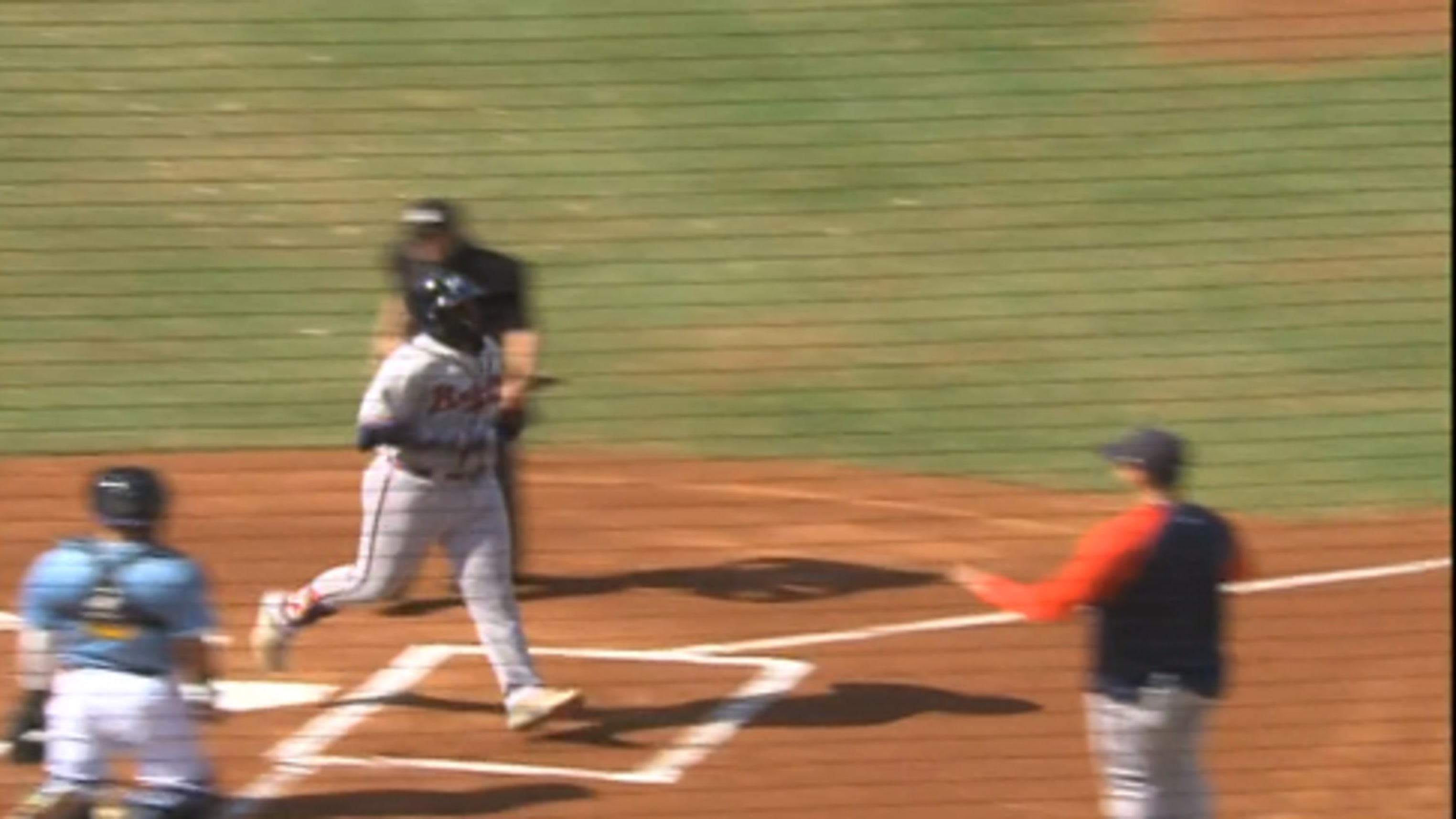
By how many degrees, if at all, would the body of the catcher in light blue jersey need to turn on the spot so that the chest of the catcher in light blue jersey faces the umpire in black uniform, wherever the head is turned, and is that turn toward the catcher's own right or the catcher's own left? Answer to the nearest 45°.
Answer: approximately 45° to the catcher's own right

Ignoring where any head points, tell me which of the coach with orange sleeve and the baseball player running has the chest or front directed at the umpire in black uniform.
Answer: the coach with orange sleeve

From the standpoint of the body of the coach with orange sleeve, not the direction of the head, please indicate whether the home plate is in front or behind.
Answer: in front

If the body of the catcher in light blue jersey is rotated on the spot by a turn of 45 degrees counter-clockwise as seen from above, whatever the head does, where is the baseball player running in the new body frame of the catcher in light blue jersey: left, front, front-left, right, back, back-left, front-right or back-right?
right

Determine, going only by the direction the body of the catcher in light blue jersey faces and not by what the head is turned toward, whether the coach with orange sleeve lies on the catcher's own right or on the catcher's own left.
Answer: on the catcher's own right

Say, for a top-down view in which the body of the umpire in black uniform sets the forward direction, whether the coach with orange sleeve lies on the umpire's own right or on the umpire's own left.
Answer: on the umpire's own left

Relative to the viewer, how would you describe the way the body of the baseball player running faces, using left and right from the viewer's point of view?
facing the viewer and to the right of the viewer

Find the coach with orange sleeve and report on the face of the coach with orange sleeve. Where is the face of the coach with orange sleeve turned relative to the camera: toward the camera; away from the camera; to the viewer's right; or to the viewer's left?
to the viewer's left

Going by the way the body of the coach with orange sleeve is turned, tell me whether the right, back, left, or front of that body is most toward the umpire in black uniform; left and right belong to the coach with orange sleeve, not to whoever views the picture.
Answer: front

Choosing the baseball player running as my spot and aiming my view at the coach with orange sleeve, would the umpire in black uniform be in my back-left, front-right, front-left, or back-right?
back-left

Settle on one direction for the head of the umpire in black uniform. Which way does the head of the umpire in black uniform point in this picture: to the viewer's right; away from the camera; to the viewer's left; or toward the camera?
toward the camera

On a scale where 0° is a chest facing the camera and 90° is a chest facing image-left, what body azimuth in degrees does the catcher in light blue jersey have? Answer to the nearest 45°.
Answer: approximately 180°

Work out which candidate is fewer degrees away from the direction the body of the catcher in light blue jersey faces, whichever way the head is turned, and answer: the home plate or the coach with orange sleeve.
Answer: the home plate
